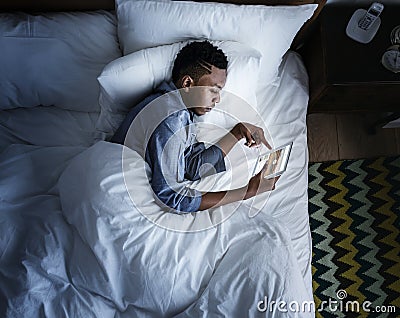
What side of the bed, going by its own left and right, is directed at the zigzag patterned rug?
left

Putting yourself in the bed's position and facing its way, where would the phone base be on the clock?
The phone base is roughly at 8 o'clock from the bed.

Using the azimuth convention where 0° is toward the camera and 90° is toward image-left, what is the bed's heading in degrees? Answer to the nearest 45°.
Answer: approximately 0°

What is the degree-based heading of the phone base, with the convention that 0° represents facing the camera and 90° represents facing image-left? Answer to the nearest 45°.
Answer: approximately 45°

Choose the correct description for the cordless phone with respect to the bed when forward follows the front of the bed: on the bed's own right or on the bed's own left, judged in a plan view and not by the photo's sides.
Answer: on the bed's own left
